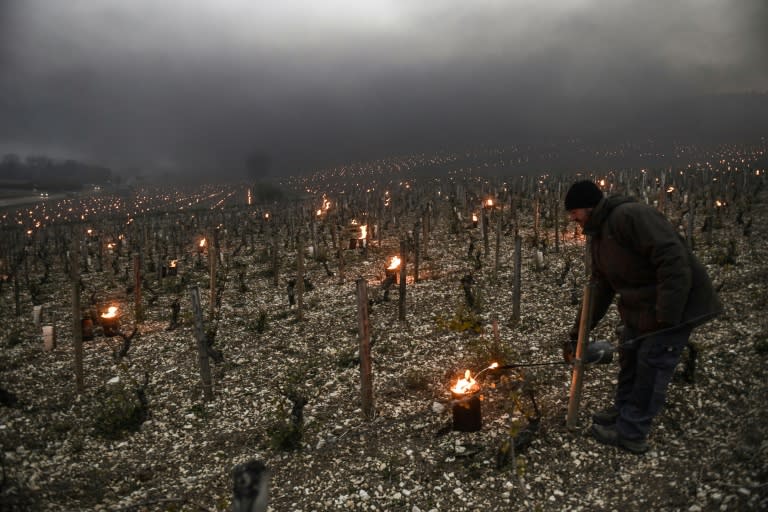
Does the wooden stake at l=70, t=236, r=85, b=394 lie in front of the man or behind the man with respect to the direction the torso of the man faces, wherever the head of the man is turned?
in front

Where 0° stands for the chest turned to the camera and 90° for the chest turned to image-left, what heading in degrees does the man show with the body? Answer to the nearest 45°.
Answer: approximately 90°

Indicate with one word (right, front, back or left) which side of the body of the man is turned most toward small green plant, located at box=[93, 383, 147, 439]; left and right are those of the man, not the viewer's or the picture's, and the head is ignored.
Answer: front

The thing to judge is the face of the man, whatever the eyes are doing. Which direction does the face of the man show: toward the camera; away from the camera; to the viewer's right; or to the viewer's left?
to the viewer's left

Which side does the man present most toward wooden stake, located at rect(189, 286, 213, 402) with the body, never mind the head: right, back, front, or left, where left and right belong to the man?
front

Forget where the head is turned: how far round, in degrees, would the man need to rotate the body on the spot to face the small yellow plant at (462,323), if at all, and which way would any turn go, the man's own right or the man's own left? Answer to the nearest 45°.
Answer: approximately 45° to the man's own right

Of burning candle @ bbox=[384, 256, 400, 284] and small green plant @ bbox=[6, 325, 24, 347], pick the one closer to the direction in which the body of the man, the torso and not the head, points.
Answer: the small green plant

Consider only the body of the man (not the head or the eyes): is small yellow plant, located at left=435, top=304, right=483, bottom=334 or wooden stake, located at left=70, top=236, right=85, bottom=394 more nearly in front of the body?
the wooden stake

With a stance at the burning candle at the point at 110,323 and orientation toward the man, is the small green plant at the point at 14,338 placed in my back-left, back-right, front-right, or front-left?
back-right

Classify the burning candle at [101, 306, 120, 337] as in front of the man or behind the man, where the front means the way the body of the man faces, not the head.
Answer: in front
